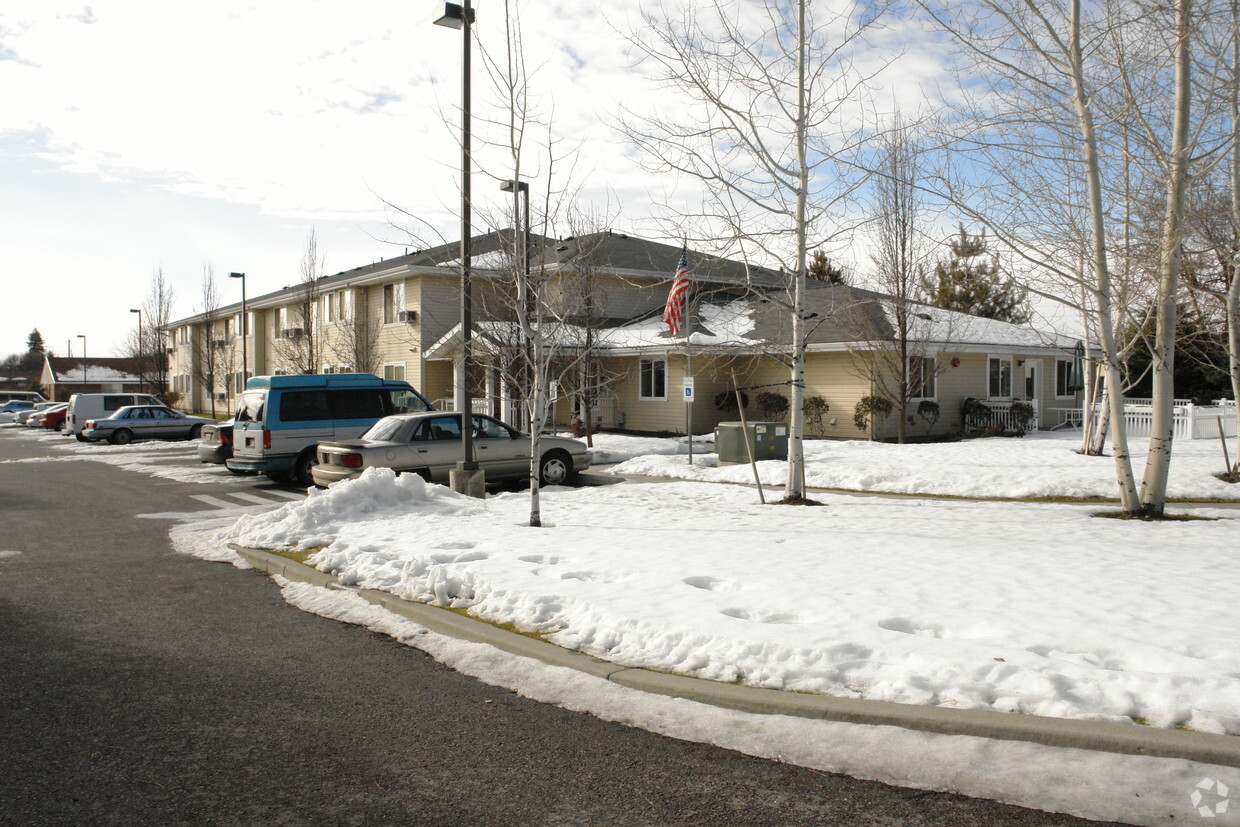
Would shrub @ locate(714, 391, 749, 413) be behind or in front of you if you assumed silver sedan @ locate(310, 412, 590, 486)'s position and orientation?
in front

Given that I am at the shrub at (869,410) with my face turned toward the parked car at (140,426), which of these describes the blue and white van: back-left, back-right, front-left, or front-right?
front-left

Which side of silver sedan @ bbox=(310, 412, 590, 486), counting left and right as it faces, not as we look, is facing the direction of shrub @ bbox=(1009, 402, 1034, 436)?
front

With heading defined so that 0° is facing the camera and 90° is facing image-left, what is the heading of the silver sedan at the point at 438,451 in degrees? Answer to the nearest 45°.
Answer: approximately 225°

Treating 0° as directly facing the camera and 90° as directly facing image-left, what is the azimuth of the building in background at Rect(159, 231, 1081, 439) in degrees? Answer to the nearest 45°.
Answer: approximately 45°

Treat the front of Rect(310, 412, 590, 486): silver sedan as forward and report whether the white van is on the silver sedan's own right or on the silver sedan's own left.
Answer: on the silver sedan's own left

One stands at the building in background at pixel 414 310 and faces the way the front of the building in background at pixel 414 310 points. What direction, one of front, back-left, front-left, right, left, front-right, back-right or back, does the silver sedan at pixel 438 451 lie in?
front-left

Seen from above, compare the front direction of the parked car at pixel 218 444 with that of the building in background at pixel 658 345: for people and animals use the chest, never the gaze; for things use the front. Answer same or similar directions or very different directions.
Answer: very different directions

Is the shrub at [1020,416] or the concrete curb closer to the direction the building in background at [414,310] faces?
the concrete curb

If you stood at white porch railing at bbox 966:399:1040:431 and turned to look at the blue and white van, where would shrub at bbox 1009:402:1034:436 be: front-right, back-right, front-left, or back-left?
back-left

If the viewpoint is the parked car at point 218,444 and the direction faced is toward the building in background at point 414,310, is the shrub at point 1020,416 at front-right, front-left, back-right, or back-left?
front-right

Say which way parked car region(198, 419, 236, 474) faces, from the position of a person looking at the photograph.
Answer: facing away from the viewer and to the right of the viewer

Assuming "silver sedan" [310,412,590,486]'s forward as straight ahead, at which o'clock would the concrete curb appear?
The concrete curb is roughly at 4 o'clock from the silver sedan.

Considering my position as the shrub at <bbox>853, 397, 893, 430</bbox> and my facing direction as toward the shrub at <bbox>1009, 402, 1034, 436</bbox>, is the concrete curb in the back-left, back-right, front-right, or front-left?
back-right

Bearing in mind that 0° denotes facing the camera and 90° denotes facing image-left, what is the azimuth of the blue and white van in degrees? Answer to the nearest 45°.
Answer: approximately 225°

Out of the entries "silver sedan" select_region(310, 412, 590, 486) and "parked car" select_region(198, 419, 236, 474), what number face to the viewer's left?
0

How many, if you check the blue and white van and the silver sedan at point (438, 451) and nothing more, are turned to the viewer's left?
0

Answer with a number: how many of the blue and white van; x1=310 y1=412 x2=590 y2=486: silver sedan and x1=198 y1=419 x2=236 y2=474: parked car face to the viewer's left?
0

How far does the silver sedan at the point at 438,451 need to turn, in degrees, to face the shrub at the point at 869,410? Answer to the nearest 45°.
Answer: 0° — it already faces it

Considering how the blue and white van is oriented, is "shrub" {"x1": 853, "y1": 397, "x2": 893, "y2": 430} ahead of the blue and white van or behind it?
ahead

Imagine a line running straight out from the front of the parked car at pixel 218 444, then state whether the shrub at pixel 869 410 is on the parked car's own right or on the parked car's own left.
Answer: on the parked car's own right
